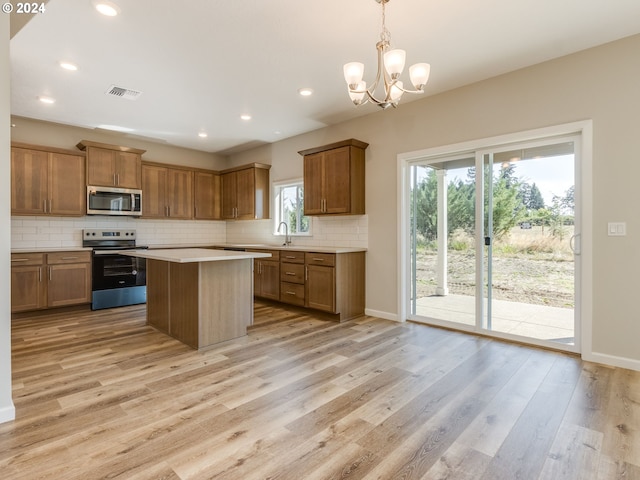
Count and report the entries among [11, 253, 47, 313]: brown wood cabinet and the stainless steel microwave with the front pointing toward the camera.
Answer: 2

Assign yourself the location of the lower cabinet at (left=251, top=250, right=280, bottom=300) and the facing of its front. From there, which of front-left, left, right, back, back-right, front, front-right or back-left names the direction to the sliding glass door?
left

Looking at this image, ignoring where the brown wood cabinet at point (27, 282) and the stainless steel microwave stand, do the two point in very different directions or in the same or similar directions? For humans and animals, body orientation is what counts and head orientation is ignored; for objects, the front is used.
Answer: same or similar directions

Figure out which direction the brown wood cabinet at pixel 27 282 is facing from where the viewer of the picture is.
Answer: facing the viewer

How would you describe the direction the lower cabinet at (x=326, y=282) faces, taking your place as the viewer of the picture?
facing the viewer and to the left of the viewer

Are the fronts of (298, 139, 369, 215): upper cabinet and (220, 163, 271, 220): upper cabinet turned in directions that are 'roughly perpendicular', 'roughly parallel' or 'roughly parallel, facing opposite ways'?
roughly parallel

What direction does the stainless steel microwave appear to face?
toward the camera

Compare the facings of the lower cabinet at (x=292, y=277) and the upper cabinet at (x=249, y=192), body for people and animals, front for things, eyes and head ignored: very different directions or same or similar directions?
same or similar directions

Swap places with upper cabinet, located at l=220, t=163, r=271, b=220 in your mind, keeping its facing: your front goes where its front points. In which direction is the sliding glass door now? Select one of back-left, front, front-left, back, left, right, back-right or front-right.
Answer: left

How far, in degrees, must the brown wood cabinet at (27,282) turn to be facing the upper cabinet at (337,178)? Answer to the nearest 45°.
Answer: approximately 45° to its left

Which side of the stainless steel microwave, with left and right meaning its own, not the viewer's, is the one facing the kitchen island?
front
